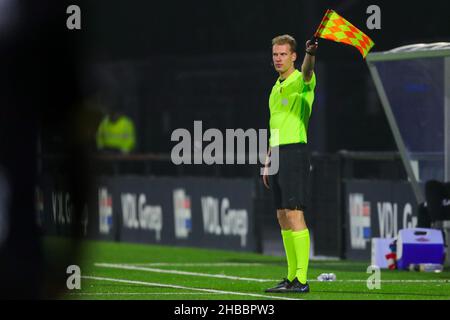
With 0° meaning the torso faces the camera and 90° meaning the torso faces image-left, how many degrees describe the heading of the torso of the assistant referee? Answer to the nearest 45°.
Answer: approximately 45°

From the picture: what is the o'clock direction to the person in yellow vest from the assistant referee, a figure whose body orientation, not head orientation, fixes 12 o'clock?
The person in yellow vest is roughly at 4 o'clock from the assistant referee.

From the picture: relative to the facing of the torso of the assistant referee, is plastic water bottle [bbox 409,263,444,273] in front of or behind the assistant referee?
behind
